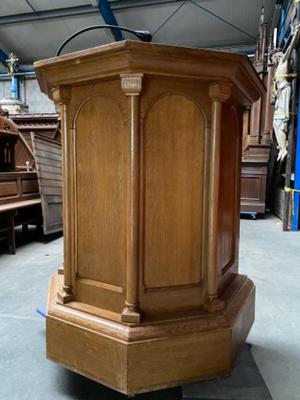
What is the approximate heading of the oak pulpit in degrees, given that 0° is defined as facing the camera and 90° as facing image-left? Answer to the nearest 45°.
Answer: approximately 0°

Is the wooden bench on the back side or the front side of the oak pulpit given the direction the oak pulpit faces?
on the back side
